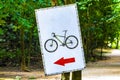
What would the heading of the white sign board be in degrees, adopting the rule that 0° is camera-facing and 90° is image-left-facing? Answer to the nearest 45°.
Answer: approximately 0°
